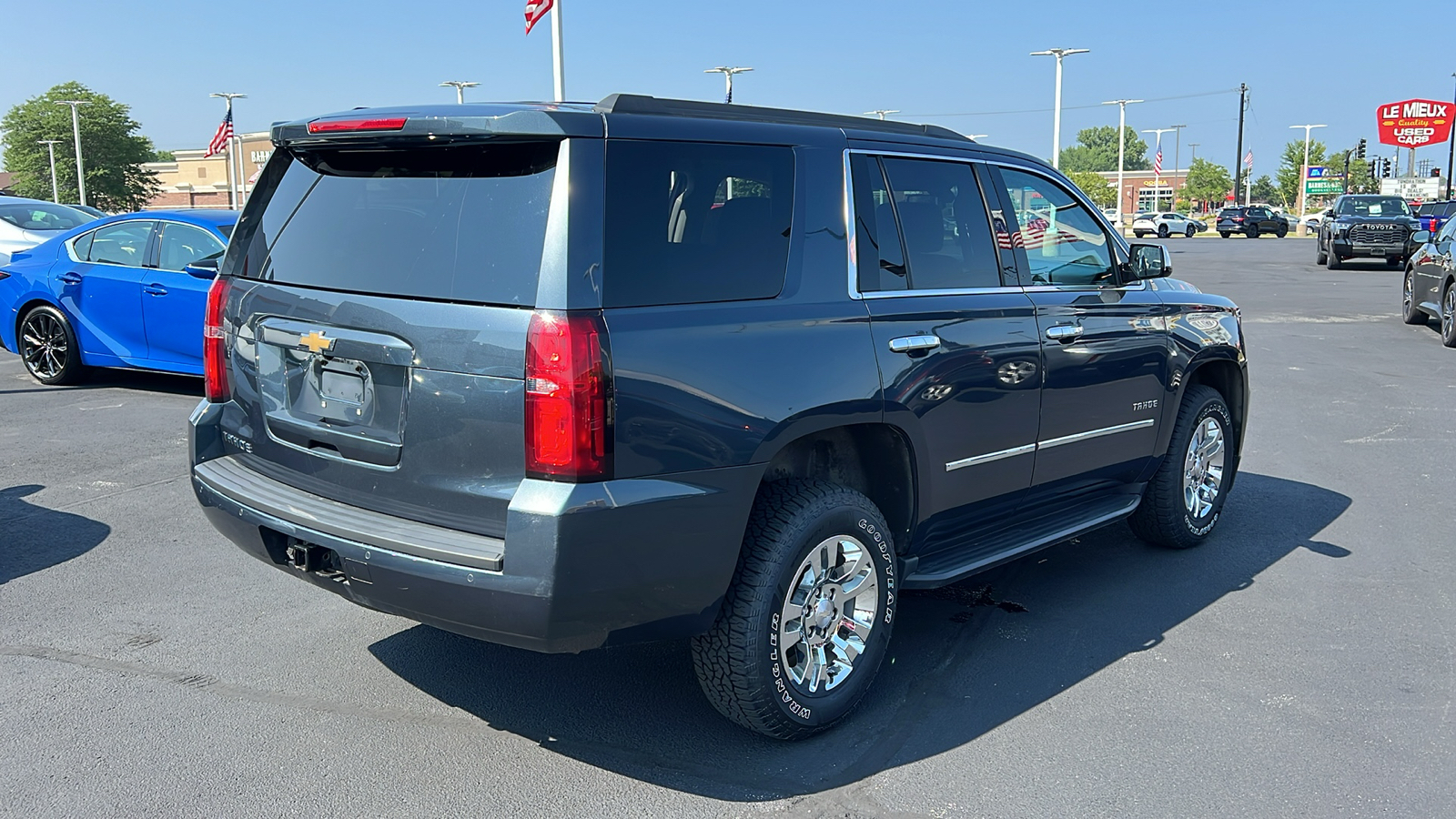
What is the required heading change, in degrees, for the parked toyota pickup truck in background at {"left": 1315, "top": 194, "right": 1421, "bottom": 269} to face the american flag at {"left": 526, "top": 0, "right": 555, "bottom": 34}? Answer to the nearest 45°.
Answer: approximately 45° to its right

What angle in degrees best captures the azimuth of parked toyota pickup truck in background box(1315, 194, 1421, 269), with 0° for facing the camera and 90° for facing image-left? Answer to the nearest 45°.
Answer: approximately 0°

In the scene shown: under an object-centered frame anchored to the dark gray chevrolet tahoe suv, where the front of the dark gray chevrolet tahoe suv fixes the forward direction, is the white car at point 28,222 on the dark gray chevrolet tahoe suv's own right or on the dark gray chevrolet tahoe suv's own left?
on the dark gray chevrolet tahoe suv's own left

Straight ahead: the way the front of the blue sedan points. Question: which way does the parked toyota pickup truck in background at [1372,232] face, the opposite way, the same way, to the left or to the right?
to the right

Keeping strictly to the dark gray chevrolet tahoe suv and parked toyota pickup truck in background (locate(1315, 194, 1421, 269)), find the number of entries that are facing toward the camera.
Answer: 1

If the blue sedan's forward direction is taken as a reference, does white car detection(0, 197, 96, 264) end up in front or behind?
behind

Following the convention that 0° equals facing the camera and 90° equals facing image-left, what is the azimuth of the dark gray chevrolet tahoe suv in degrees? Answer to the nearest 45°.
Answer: approximately 225°

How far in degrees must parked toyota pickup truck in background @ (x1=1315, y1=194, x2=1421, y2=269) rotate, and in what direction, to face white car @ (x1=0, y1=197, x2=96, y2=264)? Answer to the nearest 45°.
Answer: approximately 45° to its right

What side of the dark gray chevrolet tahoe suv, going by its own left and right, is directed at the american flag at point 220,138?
left

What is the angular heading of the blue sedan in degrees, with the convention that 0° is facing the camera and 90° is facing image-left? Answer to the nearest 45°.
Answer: approximately 315°
